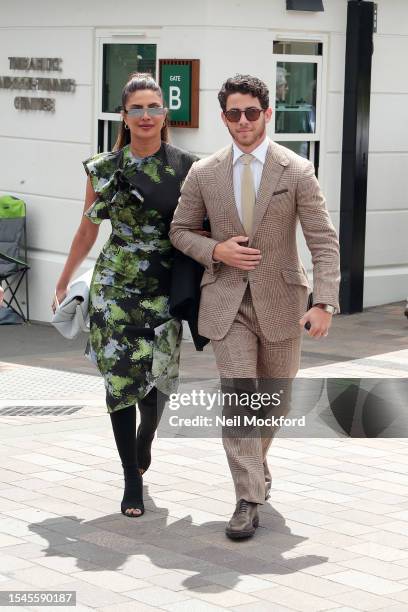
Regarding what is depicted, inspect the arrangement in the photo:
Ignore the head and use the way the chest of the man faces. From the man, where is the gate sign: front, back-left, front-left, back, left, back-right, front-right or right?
back

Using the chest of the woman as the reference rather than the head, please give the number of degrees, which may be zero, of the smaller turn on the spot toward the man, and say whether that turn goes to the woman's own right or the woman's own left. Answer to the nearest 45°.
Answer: approximately 45° to the woman's own left

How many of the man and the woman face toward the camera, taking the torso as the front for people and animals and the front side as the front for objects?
2

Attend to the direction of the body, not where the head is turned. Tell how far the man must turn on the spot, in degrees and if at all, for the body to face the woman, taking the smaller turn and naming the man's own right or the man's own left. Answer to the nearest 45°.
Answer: approximately 135° to the man's own right

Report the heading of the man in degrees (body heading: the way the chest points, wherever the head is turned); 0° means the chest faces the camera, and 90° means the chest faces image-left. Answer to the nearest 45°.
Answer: approximately 0°

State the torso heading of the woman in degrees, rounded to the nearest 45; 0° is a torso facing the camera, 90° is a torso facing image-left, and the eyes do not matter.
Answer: approximately 0°

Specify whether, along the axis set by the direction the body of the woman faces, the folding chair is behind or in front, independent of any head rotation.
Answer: behind

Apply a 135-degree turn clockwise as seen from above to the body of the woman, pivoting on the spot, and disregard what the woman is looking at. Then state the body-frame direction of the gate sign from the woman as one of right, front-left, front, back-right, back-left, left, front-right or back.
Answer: front-right
